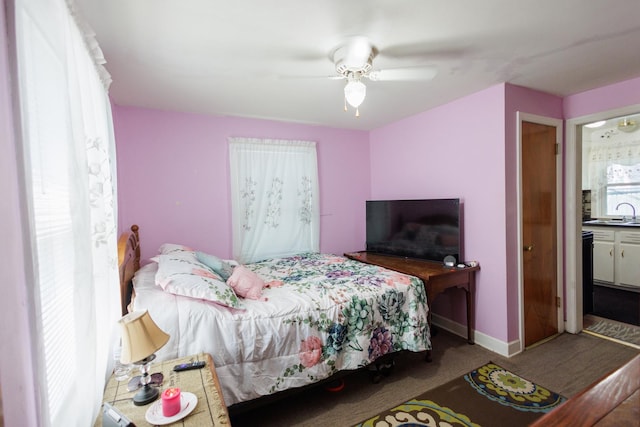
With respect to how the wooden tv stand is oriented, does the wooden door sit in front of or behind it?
behind

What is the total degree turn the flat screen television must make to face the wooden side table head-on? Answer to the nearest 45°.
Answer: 0° — it already faces it

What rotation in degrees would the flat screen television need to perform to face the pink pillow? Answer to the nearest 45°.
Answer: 0° — it already faces it

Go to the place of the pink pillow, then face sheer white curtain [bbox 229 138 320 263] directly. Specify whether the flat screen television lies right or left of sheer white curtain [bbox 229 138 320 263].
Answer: right

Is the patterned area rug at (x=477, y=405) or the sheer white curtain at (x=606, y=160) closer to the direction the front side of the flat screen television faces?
the patterned area rug

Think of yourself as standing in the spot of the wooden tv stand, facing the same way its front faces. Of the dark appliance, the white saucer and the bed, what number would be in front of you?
2

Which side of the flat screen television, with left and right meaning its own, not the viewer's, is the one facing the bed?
front

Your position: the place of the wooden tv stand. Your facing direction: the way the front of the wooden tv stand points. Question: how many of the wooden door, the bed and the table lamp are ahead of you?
2

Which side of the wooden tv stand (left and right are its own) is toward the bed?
front

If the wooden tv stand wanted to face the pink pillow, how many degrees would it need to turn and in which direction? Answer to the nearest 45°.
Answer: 0° — it already faces it

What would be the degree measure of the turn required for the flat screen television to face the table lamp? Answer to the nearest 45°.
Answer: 0° — it already faces it

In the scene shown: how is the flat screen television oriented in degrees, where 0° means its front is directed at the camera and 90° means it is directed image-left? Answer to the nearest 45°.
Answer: approximately 45°

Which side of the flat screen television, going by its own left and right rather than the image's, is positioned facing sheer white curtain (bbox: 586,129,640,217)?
back

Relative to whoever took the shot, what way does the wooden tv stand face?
facing the viewer and to the left of the viewer

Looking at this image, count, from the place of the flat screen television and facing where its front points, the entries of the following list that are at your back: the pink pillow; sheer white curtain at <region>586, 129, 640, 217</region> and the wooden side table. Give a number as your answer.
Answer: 1

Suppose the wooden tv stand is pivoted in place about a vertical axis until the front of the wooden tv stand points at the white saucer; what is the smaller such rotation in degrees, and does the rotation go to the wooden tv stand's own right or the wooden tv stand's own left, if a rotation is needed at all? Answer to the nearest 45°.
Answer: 0° — it already faces it

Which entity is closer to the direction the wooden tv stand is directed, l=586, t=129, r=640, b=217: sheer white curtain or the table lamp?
the table lamp

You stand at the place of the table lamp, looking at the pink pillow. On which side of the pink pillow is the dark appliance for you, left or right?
right
